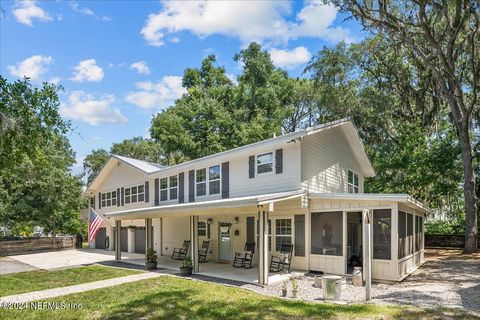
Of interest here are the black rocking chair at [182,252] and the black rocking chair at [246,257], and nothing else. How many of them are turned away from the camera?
0

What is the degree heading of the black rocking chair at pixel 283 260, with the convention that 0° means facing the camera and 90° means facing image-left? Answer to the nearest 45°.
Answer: approximately 45°

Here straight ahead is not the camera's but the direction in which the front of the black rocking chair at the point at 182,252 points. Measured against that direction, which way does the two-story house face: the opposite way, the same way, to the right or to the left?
the same way

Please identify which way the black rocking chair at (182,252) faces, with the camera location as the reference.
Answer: facing the viewer and to the left of the viewer

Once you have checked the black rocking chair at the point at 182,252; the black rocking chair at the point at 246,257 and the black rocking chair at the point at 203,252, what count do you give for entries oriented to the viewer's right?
0

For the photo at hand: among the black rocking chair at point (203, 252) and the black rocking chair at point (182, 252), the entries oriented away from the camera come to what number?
0

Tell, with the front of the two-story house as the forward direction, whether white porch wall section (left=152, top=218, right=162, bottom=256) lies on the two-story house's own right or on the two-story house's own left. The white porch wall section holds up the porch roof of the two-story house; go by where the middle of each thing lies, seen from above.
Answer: on the two-story house's own right

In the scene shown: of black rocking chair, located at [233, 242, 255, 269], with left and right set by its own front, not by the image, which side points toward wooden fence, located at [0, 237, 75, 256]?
right

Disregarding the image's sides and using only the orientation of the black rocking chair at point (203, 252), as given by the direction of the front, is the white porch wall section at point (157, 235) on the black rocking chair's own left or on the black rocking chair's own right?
on the black rocking chair's own right

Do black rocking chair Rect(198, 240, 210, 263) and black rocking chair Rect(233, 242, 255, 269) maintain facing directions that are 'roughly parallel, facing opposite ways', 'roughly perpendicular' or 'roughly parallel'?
roughly parallel

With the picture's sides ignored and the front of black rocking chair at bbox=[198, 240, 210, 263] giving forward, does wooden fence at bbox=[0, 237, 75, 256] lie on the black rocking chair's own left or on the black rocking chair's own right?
on the black rocking chair's own right
